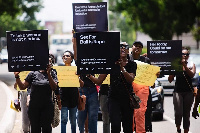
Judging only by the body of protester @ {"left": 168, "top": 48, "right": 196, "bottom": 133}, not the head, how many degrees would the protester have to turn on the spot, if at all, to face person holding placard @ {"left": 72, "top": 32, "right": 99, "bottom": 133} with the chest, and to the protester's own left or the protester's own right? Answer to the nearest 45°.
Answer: approximately 45° to the protester's own right

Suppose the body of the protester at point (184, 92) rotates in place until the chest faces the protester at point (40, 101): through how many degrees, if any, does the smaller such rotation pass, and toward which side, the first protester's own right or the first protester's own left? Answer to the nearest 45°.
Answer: approximately 45° to the first protester's own right

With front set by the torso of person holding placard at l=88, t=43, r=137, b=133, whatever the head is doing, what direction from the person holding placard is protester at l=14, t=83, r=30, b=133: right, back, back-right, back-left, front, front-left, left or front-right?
back-right

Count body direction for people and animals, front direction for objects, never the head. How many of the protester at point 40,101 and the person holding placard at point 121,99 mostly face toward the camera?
2

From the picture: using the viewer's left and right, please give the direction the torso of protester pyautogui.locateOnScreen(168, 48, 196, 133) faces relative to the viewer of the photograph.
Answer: facing the viewer

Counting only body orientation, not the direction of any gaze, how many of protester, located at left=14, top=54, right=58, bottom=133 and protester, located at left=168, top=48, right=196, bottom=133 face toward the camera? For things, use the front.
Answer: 2

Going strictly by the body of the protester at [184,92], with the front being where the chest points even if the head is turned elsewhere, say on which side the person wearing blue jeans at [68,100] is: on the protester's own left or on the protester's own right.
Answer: on the protester's own right

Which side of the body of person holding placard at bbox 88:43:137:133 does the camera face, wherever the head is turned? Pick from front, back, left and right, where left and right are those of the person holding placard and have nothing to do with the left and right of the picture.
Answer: front

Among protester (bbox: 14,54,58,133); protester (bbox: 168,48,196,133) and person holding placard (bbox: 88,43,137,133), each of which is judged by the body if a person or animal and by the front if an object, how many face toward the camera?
3

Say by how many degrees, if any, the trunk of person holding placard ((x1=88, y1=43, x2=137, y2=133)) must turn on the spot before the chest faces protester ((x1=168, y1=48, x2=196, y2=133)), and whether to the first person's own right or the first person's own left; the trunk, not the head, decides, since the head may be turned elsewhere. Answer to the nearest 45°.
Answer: approximately 135° to the first person's own left
